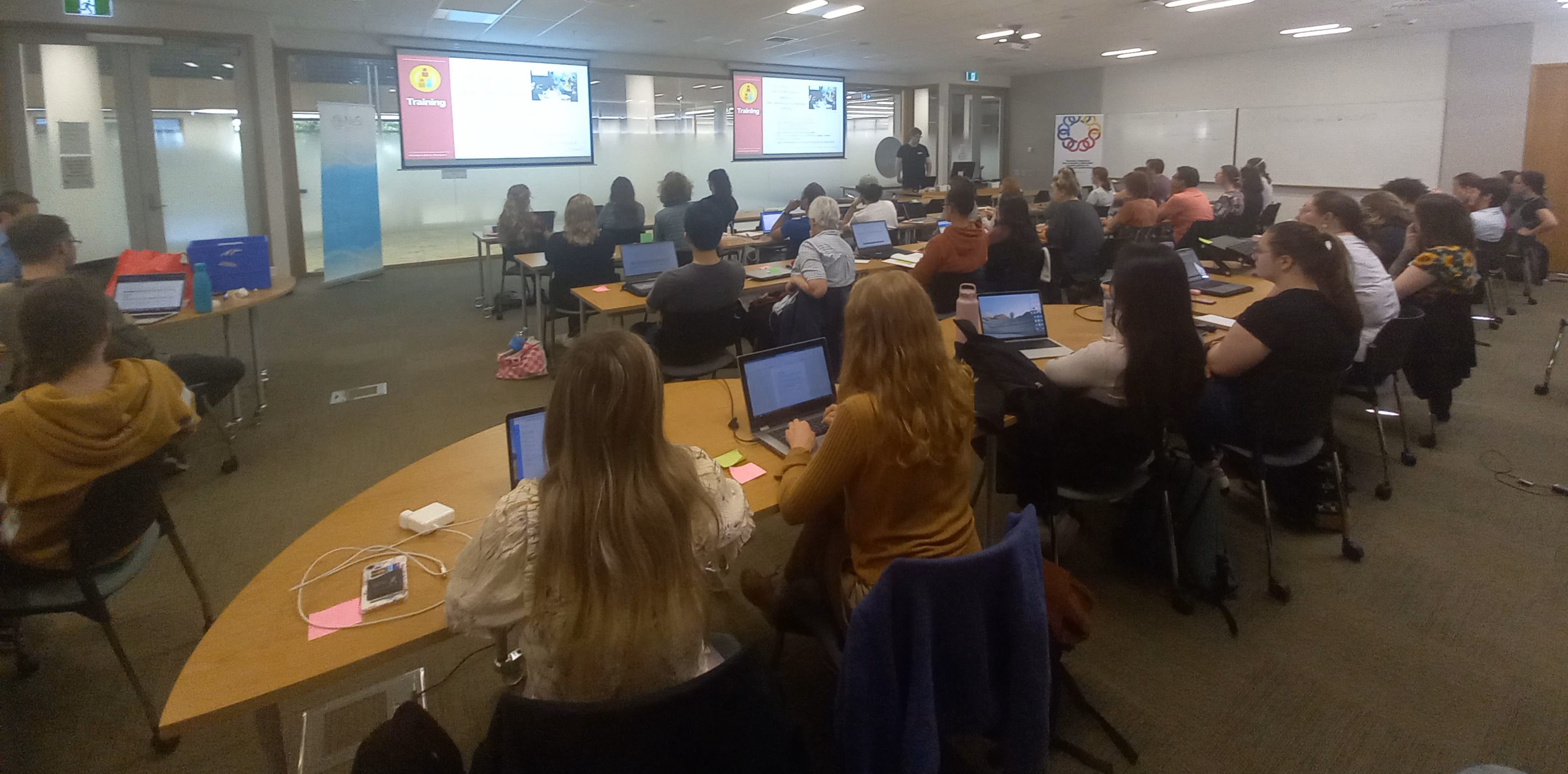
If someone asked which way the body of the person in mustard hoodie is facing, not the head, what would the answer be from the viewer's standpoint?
away from the camera

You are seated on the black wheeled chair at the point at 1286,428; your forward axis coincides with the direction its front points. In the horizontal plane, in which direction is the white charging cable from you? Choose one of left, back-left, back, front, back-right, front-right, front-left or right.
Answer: left

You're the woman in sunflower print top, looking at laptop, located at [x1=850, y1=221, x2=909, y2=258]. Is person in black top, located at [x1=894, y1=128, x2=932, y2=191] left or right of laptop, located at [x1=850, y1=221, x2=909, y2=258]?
right

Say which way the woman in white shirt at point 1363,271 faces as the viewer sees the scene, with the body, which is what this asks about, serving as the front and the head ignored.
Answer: to the viewer's left

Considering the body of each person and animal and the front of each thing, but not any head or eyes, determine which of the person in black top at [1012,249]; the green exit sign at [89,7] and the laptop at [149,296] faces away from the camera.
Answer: the person in black top

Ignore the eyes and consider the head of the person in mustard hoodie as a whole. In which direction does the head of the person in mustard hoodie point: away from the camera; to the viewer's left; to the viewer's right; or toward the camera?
away from the camera

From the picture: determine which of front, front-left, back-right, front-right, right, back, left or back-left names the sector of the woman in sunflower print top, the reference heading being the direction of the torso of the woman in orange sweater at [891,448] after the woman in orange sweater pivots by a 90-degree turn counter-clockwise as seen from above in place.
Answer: back

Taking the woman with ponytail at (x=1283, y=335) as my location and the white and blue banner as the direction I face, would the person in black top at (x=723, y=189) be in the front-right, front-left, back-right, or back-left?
front-right

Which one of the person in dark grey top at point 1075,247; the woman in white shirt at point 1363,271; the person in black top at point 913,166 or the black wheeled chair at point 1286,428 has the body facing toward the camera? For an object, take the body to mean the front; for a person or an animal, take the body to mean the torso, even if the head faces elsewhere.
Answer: the person in black top at point 913,166

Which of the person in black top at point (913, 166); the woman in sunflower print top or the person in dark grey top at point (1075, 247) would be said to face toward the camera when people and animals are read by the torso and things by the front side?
the person in black top at point (913, 166)

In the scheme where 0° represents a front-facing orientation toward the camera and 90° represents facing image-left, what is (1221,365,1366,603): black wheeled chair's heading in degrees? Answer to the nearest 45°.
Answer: approximately 135°

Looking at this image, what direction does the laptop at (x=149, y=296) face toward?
toward the camera

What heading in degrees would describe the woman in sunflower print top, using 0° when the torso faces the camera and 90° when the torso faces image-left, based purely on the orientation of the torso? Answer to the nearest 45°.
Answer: approximately 135°

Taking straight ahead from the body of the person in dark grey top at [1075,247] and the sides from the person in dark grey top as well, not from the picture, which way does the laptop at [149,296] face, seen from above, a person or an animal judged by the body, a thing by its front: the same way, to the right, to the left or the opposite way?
the opposite way

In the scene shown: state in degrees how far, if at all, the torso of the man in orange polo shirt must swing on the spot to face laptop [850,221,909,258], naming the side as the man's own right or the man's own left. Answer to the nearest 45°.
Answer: approximately 90° to the man's own left

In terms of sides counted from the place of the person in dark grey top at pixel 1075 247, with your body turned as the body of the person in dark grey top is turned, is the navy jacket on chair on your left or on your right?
on your left

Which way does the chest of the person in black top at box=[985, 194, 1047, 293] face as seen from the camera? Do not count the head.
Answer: away from the camera

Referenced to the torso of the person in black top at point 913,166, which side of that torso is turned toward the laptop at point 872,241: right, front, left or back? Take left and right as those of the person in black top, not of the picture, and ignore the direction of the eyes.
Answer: front
